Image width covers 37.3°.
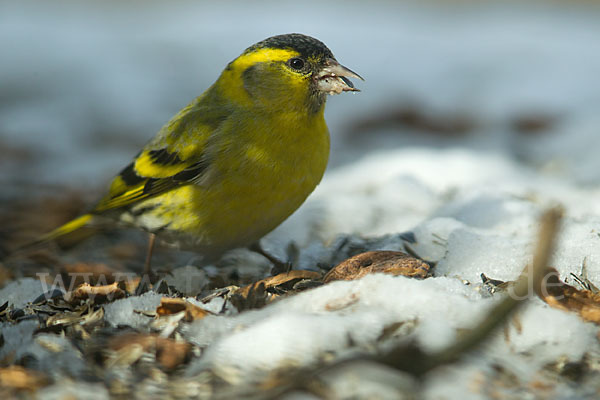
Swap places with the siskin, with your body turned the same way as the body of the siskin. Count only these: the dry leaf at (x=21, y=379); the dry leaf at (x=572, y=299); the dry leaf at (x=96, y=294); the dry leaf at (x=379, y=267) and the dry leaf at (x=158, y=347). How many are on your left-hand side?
0

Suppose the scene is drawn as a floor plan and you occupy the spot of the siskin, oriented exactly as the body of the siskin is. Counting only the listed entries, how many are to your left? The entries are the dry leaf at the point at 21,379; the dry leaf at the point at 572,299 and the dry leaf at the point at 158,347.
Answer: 0

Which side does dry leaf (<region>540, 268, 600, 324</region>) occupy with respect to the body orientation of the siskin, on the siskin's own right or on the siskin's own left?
on the siskin's own right

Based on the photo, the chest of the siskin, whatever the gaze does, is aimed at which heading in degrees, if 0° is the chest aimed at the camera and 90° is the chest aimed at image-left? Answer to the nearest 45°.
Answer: approximately 270°

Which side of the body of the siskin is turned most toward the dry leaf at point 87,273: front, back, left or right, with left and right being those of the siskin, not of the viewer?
back

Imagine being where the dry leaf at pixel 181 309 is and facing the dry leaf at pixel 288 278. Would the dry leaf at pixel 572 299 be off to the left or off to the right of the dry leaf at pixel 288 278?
right

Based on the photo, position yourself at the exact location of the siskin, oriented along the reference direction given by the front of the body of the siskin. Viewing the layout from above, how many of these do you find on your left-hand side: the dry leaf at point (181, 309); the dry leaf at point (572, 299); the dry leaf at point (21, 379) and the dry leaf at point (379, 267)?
0

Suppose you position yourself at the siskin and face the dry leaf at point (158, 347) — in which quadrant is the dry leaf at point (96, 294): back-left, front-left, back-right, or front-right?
front-right

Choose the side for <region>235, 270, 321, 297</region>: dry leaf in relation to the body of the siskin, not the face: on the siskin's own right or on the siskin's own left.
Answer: on the siskin's own right

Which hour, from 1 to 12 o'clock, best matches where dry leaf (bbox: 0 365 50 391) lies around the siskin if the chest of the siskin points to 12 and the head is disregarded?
The dry leaf is roughly at 4 o'clock from the siskin.

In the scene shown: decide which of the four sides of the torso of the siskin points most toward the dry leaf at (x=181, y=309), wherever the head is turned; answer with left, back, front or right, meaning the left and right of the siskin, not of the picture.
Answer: right

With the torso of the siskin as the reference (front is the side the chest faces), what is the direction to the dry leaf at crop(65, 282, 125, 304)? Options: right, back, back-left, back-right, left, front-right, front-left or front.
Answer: back-right

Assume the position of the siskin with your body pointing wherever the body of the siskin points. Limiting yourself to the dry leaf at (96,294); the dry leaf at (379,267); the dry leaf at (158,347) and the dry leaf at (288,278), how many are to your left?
0

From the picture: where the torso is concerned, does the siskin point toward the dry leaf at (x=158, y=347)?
no
